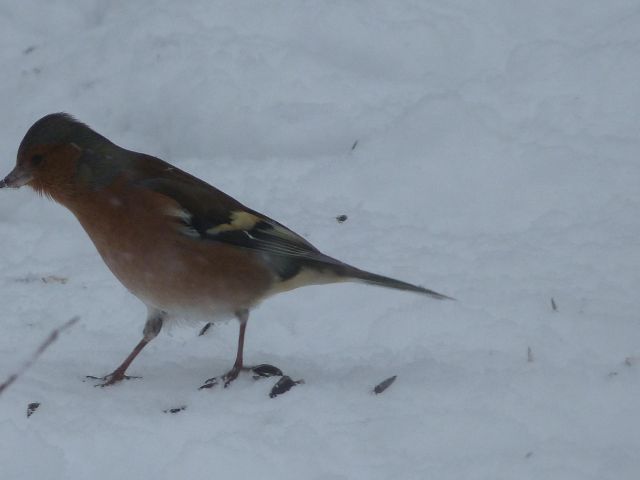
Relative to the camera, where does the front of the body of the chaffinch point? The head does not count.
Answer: to the viewer's left
